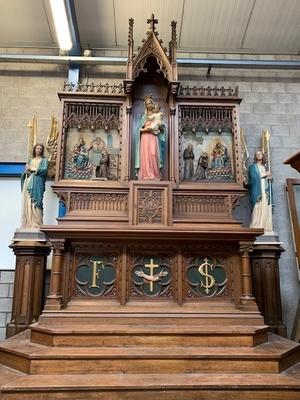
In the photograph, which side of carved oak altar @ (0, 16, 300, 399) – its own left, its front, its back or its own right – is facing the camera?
front

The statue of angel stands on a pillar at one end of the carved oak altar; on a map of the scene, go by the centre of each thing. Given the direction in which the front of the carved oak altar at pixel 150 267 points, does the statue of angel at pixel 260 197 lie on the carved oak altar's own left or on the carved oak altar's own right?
on the carved oak altar's own left
